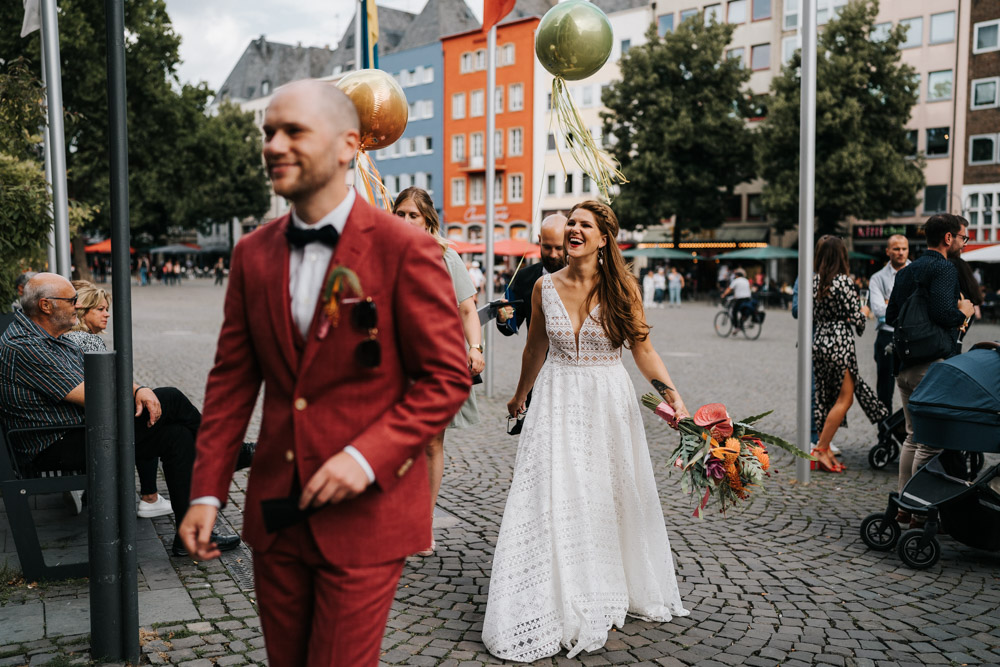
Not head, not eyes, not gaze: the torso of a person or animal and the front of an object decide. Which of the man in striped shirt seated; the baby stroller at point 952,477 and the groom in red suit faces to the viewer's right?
the man in striped shirt seated

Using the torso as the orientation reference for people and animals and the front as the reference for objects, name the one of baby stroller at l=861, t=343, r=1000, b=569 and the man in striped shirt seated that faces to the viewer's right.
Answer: the man in striped shirt seated

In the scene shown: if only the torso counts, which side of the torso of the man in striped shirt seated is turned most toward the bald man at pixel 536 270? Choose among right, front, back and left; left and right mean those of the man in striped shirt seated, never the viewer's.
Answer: front

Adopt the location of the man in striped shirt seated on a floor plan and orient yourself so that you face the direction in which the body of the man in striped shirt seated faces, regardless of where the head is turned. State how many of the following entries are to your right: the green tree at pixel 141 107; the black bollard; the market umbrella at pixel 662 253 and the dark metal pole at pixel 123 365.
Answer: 2

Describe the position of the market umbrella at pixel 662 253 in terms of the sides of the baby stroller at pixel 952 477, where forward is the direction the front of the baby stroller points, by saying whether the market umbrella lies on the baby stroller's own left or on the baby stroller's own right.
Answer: on the baby stroller's own right

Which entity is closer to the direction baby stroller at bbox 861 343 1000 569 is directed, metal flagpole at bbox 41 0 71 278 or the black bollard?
the black bollard

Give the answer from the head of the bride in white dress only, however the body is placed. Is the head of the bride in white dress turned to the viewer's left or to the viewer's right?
to the viewer's left

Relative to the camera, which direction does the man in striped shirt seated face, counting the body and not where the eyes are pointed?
to the viewer's right

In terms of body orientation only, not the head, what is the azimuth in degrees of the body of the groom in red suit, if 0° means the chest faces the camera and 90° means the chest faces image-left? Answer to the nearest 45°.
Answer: approximately 45°

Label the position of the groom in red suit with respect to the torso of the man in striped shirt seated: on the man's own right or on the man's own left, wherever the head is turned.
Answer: on the man's own right

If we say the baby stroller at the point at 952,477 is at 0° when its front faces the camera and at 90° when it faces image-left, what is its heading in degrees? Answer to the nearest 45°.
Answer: approximately 45°

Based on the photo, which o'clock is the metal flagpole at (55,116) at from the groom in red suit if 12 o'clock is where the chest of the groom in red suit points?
The metal flagpole is roughly at 4 o'clock from the groom in red suit.

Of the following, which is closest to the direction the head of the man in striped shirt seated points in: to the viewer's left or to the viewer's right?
to the viewer's right

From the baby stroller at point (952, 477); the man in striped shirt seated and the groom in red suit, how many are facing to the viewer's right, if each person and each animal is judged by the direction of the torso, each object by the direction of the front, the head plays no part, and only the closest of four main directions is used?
1

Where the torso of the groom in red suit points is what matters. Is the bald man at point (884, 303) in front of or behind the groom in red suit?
behind
